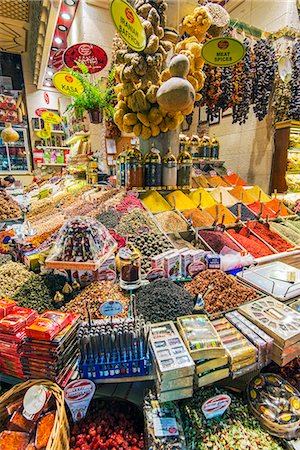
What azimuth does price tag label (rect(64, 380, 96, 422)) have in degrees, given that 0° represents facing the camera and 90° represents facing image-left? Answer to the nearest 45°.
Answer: approximately 0°

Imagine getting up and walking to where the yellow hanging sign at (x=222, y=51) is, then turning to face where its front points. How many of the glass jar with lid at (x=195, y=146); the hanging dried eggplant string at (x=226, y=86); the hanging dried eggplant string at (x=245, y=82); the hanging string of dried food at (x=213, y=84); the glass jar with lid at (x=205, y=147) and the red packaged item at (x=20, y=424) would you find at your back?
5

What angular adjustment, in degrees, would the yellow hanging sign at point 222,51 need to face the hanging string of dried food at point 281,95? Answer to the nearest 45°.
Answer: approximately 135° to its left

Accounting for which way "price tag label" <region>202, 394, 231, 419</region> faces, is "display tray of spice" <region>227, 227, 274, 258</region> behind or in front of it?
behind

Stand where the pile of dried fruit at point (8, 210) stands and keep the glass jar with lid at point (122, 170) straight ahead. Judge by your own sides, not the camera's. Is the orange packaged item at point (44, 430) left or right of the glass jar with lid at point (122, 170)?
right

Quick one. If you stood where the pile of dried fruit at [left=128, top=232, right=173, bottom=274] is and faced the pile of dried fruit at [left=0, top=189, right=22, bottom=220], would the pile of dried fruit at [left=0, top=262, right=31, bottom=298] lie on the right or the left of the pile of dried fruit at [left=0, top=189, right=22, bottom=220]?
left
